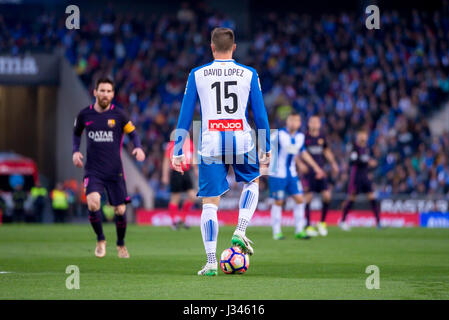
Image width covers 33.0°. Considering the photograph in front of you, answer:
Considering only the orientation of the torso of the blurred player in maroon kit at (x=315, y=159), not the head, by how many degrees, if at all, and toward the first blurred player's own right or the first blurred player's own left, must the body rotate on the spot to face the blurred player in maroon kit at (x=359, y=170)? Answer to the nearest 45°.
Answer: approximately 135° to the first blurred player's own left

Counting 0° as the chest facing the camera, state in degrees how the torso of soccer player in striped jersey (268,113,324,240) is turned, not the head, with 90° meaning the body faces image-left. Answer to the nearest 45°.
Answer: approximately 315°

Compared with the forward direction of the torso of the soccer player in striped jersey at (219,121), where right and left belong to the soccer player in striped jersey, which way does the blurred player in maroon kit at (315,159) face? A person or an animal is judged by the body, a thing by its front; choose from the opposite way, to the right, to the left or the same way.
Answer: the opposite way

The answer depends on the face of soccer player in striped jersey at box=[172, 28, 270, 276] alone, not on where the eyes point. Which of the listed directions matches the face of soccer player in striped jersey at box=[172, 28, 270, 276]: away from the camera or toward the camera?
away from the camera

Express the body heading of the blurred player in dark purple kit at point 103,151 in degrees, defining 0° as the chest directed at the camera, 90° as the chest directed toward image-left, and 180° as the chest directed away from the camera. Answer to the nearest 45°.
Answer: approximately 0°

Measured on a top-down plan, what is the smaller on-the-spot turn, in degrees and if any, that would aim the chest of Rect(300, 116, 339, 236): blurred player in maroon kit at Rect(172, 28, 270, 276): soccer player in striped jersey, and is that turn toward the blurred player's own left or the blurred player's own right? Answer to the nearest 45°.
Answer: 0° — they already face them

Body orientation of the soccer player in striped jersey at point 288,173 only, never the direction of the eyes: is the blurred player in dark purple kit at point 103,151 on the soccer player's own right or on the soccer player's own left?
on the soccer player's own right

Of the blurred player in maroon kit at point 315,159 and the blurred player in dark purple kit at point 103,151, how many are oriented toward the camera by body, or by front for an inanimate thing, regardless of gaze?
2

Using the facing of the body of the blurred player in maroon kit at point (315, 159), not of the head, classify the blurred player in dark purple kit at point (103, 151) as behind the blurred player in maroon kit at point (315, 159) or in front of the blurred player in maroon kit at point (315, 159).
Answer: in front

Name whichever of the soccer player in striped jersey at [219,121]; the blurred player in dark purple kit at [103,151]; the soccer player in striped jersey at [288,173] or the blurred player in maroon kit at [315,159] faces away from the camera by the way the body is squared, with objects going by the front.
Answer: the soccer player in striped jersey at [219,121]

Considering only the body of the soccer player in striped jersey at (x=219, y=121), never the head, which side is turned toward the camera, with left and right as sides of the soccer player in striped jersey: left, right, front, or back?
back

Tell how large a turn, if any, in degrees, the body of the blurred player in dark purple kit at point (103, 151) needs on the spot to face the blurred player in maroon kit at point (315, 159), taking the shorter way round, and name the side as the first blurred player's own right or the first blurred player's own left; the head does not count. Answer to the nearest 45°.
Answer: approximately 135° to the first blurred player's own left

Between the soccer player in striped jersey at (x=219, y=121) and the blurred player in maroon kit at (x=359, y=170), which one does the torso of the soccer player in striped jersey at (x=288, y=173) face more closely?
the soccer player in striped jersey
